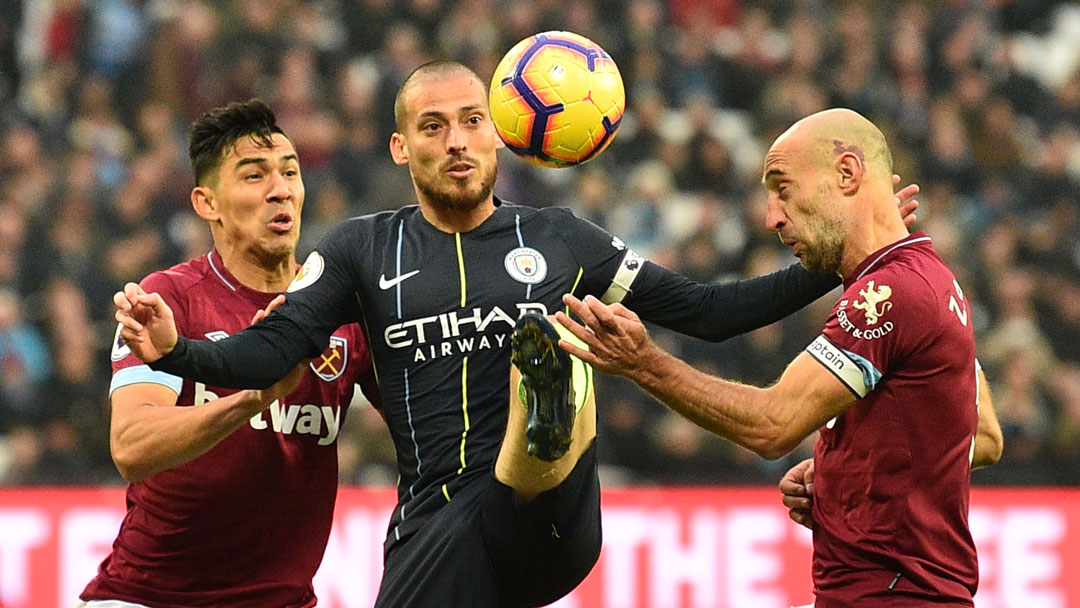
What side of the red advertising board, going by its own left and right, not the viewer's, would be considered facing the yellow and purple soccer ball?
front

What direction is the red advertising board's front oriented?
toward the camera
